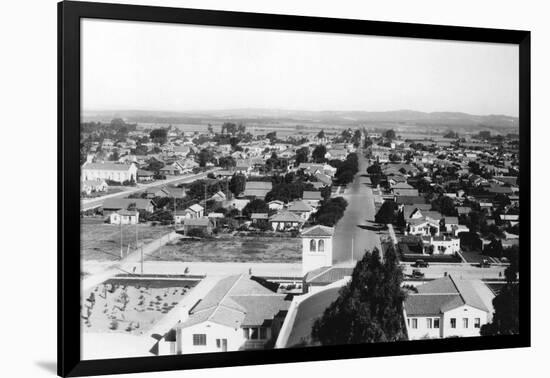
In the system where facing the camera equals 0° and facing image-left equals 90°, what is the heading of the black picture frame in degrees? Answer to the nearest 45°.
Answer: approximately 315°
